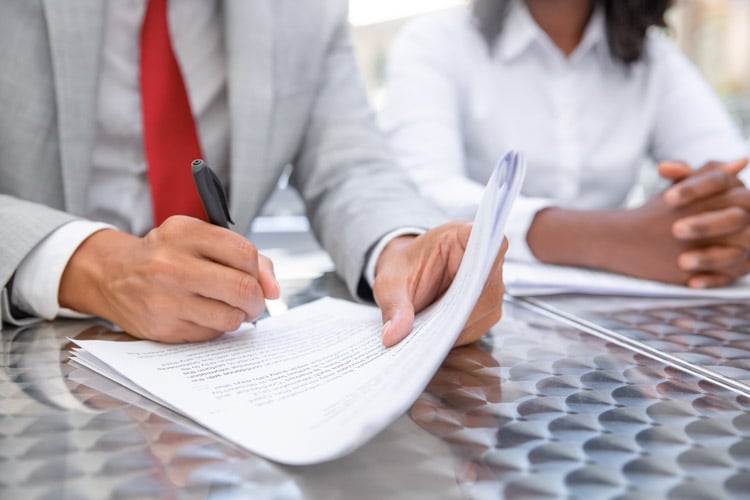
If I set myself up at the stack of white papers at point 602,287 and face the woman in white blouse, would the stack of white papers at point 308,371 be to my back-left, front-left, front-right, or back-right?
back-left

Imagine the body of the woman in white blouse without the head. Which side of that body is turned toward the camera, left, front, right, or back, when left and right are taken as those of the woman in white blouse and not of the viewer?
front

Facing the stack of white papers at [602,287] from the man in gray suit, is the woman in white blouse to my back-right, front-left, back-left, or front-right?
front-left

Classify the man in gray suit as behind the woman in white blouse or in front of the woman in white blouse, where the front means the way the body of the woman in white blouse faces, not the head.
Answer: in front

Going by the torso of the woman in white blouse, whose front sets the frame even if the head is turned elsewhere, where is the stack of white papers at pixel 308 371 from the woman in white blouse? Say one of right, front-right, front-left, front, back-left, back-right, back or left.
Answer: front

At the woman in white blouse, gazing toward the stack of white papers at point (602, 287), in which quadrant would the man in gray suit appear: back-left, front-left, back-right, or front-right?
front-right

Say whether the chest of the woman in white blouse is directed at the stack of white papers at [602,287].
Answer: yes
